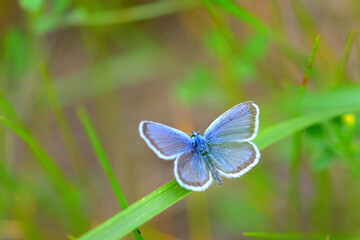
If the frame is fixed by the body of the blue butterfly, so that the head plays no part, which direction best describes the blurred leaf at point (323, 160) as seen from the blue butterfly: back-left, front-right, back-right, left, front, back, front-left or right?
right

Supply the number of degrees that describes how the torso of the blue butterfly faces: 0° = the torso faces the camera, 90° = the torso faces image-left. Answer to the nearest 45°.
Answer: approximately 135°
